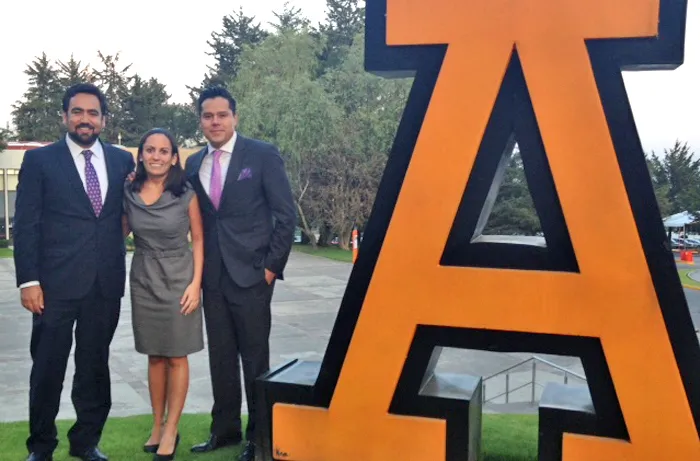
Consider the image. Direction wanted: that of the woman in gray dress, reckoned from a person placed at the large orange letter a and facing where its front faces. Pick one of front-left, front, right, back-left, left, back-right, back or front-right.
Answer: right

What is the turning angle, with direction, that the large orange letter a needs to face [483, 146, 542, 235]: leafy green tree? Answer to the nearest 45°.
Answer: approximately 180°

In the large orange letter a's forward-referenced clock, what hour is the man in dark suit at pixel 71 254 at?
The man in dark suit is roughly at 3 o'clock from the large orange letter a.

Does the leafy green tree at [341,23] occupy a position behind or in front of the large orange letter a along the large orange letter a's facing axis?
behind

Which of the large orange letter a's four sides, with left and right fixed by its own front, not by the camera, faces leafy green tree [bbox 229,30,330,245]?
back

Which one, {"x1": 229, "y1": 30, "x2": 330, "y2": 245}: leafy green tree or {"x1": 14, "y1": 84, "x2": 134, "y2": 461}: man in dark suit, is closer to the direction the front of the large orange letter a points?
the man in dark suit

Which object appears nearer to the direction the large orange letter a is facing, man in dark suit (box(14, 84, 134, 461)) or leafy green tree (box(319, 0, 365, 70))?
the man in dark suit

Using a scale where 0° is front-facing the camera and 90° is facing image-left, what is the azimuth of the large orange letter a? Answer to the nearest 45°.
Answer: approximately 0°

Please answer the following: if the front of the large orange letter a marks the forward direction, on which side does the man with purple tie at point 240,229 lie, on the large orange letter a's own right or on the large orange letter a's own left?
on the large orange letter a's own right
